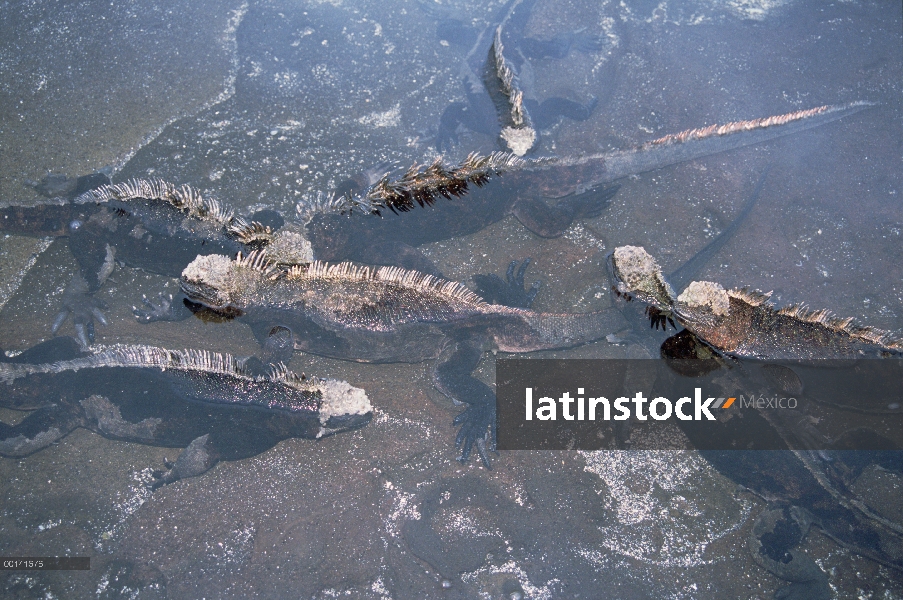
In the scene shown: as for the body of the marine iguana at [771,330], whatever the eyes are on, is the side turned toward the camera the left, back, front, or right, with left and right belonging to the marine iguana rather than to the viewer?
left

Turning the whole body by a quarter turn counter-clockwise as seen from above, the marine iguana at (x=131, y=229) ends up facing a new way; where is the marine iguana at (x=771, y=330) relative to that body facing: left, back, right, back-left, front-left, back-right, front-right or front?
back-right

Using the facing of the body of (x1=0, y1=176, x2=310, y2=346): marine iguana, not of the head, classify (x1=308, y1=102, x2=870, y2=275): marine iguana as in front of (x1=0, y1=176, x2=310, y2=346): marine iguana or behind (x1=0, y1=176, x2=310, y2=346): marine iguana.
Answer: in front

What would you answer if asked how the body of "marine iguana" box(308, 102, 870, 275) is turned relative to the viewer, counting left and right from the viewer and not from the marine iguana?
facing to the left of the viewer

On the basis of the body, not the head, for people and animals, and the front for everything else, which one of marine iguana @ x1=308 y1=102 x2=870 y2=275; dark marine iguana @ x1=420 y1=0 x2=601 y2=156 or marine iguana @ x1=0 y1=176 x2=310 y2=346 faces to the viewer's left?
marine iguana @ x1=308 y1=102 x2=870 y2=275

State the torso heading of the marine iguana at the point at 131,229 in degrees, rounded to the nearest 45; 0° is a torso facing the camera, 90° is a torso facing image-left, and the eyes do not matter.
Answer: approximately 270°

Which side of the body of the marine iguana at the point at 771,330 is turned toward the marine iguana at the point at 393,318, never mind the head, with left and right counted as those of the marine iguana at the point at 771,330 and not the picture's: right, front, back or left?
front

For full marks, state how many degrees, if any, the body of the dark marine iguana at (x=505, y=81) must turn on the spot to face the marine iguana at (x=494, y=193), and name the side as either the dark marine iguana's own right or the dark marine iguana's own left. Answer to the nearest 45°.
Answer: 0° — it already faces it
